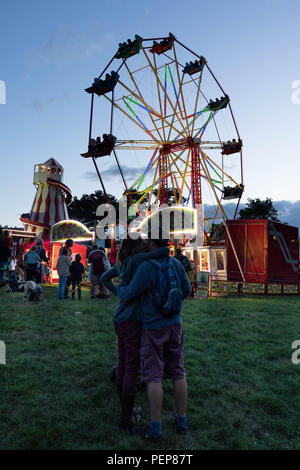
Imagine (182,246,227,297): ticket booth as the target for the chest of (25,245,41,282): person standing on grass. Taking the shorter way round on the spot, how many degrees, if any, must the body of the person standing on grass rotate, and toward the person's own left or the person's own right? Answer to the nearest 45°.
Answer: approximately 45° to the person's own right

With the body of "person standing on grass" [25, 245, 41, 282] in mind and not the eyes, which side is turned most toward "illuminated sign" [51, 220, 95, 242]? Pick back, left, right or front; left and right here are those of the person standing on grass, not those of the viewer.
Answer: front

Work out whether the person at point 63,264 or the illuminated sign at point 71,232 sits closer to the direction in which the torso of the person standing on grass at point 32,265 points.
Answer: the illuminated sign

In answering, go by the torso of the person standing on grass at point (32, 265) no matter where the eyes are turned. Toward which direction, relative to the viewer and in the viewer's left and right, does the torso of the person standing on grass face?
facing away from the viewer

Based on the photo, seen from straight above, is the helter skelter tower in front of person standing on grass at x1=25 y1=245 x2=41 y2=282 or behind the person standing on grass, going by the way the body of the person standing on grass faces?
in front

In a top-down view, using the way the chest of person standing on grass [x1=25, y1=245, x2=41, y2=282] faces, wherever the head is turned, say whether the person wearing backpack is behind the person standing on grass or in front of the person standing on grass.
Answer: behind

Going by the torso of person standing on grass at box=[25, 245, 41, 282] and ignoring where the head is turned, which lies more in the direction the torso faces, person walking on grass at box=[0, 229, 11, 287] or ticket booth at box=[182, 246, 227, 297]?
the ticket booth
